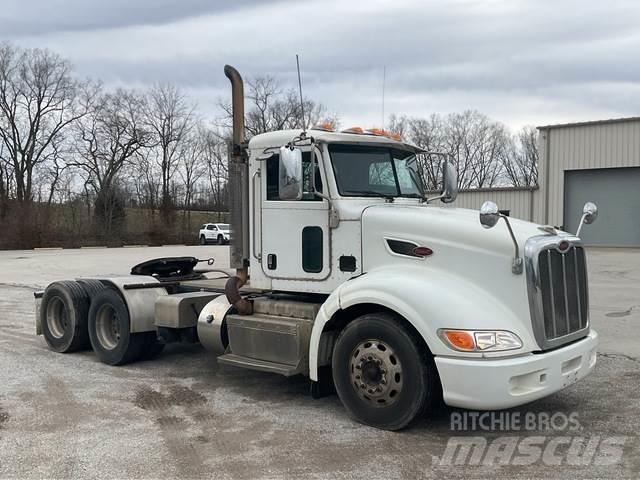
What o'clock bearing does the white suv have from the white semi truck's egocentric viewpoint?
The white suv is roughly at 7 o'clock from the white semi truck.

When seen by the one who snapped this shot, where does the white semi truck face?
facing the viewer and to the right of the viewer

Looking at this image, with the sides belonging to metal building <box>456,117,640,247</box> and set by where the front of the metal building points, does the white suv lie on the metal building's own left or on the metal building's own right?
on the metal building's own right

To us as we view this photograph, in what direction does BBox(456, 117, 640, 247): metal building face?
facing the viewer

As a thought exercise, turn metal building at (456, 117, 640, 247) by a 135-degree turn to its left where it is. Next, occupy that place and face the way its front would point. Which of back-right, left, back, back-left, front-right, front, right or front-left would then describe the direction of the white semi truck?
back-right
